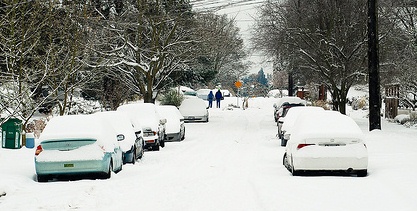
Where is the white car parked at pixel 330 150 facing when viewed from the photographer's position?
facing away from the viewer

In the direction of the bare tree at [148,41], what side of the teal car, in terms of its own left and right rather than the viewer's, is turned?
front

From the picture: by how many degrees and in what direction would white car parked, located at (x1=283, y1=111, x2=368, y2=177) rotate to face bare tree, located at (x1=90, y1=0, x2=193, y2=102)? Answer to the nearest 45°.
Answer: approximately 45° to its left

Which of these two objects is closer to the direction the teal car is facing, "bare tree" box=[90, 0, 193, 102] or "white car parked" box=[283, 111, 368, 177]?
the bare tree

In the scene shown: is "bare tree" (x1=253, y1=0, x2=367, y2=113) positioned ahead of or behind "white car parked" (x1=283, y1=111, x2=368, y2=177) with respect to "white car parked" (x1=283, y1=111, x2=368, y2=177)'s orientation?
ahead

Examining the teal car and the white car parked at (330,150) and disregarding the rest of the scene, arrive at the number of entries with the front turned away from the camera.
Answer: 2

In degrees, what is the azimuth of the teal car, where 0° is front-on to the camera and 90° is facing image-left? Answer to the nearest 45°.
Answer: approximately 180°

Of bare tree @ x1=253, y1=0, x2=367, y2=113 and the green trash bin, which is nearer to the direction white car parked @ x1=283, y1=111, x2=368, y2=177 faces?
the bare tree
